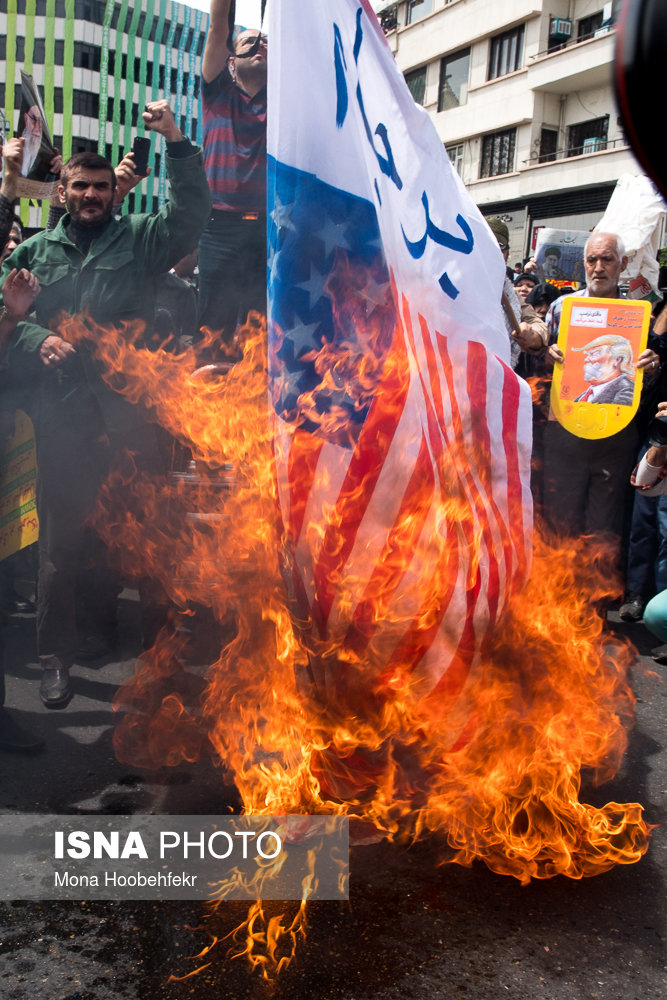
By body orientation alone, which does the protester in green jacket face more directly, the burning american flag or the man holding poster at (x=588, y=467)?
the burning american flag

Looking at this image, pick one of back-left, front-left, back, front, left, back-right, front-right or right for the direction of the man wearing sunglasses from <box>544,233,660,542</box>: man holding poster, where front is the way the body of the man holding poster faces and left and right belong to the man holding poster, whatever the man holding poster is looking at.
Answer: front-right

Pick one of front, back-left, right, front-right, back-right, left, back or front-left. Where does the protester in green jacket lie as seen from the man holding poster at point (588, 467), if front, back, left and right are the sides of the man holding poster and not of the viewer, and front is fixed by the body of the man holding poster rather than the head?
front-right

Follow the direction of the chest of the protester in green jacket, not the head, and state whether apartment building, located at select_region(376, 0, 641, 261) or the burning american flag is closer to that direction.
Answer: the burning american flag

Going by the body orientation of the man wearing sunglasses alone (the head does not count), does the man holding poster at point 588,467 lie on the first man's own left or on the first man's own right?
on the first man's own left

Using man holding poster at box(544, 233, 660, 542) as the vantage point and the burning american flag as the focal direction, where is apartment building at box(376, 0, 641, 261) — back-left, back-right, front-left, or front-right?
back-right

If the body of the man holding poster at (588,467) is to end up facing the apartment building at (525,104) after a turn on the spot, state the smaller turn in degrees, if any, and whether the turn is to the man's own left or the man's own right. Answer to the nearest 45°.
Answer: approximately 180°

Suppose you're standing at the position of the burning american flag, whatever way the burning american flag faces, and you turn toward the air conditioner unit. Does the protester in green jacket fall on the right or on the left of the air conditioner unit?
left

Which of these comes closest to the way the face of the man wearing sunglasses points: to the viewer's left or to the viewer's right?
to the viewer's right
